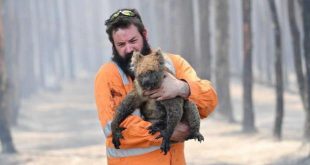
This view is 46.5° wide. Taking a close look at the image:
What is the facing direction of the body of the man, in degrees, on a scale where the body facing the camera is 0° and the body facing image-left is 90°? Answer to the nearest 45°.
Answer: approximately 0°

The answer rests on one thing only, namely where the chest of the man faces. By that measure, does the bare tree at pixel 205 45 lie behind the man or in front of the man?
behind

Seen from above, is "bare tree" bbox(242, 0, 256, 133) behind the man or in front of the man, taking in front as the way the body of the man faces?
behind

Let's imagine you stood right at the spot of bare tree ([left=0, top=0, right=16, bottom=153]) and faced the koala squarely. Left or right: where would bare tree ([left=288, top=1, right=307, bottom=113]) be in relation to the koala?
left

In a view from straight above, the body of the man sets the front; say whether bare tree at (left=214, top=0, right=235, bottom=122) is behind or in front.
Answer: behind
